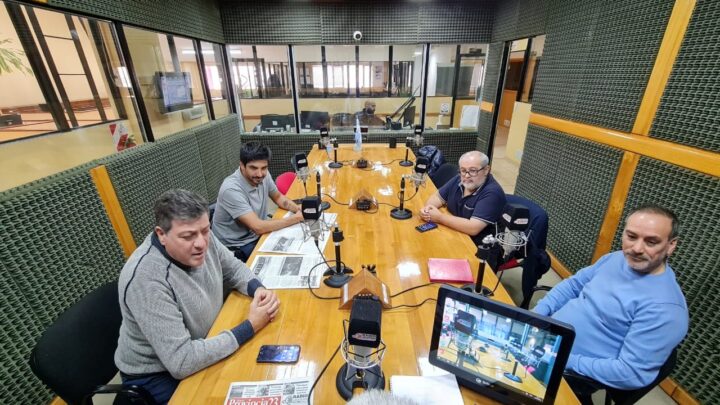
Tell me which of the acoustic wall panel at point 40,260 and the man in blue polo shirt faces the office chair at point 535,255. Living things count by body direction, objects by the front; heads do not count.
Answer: the acoustic wall panel

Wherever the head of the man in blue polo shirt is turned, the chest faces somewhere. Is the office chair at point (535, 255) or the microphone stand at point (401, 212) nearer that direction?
the microphone stand

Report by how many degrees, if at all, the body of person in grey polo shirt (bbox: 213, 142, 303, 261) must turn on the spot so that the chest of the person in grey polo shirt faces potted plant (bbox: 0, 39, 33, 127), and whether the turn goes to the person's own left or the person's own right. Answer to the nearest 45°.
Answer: approximately 135° to the person's own right

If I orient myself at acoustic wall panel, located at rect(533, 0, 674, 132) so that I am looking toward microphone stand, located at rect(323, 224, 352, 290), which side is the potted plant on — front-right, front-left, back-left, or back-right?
front-right

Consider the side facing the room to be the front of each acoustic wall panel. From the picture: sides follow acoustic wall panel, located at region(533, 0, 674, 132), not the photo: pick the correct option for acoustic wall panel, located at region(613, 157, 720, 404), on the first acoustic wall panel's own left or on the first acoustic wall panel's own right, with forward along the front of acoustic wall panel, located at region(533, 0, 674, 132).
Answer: on the first acoustic wall panel's own left

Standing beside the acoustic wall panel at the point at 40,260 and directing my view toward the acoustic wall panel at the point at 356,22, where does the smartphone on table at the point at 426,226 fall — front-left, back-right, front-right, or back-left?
front-right

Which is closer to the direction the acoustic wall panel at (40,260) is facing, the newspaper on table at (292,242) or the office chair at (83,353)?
the newspaper on table

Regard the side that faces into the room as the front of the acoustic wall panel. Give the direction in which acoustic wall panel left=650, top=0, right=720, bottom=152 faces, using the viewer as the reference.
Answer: facing the viewer and to the left of the viewer

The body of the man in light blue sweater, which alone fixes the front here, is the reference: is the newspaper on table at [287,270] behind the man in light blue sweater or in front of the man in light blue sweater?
in front

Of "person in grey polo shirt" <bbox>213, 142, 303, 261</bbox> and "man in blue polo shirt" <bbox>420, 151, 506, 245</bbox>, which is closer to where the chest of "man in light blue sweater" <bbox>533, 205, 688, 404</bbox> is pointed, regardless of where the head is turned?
the person in grey polo shirt

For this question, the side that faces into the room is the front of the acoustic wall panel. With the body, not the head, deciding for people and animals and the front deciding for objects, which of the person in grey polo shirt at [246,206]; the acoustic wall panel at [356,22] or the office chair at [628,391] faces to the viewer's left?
the office chair

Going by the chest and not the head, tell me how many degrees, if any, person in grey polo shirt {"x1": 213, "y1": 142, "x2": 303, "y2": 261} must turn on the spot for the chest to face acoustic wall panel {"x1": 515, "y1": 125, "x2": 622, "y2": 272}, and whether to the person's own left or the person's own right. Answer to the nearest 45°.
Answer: approximately 45° to the person's own left

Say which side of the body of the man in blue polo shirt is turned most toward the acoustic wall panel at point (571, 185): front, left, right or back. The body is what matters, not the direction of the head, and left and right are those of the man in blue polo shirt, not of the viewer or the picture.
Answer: back

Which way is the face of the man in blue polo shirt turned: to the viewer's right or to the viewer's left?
to the viewer's left

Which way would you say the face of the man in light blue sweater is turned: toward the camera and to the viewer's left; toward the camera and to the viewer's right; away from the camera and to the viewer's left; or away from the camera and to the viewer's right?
toward the camera and to the viewer's left

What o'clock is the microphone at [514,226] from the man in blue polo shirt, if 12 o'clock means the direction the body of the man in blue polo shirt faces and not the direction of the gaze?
The microphone is roughly at 10 o'clock from the man in blue polo shirt.

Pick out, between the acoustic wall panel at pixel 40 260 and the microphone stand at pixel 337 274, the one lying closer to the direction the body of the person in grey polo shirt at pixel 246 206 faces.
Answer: the microphone stand

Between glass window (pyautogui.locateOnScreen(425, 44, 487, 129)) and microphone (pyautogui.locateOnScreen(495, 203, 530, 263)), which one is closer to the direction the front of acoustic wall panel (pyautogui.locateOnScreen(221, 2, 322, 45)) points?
the microphone

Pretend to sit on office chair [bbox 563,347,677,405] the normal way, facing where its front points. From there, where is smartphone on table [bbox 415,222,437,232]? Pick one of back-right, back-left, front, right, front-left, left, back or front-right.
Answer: front

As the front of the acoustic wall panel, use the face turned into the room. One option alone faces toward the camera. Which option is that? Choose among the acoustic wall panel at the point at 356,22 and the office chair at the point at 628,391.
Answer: the acoustic wall panel
